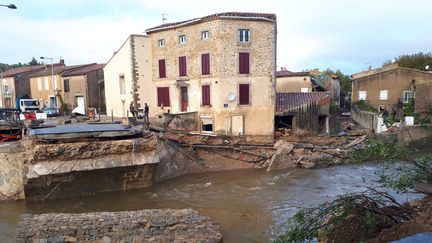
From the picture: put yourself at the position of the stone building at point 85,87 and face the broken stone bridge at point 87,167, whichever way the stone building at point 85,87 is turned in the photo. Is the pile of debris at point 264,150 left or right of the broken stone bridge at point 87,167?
left

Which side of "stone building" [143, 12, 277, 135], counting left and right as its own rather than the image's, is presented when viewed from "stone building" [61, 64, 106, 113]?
right

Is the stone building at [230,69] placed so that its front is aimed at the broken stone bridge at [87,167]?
yes

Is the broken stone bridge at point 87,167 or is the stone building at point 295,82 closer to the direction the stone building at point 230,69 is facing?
the broken stone bridge

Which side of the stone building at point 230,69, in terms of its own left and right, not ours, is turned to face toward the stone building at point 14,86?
right

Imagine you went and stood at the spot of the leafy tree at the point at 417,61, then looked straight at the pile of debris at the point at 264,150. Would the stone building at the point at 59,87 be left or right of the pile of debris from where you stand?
right

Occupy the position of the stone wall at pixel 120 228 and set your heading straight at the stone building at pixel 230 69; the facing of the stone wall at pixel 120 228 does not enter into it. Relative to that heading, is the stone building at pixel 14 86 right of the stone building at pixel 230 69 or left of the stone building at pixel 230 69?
left

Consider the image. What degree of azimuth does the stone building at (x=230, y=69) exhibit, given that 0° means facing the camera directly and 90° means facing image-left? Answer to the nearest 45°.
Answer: approximately 45°

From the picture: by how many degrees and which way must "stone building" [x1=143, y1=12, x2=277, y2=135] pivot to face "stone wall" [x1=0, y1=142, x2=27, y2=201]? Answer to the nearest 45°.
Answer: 0° — it already faces it

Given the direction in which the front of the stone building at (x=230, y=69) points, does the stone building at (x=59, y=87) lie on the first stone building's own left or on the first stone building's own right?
on the first stone building's own right

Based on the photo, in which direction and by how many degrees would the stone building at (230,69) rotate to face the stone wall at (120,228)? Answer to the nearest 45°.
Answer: approximately 45° to its left

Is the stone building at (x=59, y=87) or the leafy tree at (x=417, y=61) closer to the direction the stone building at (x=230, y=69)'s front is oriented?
the stone building
